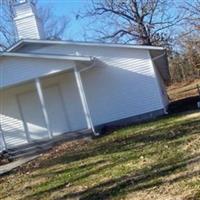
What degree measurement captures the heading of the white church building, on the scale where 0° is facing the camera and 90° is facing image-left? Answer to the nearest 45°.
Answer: approximately 0°
